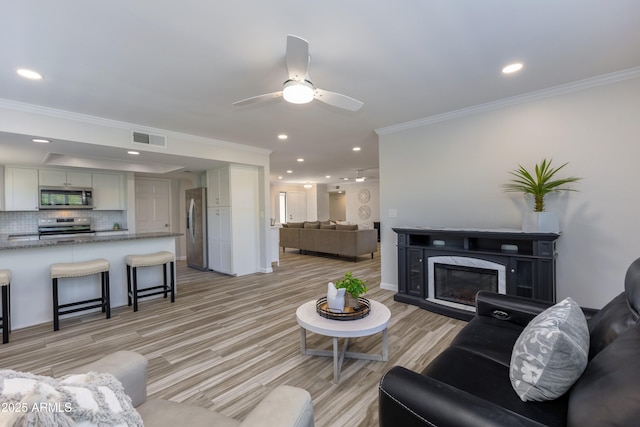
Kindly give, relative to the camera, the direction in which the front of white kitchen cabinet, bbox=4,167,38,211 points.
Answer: facing the viewer

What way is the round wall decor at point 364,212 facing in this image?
toward the camera

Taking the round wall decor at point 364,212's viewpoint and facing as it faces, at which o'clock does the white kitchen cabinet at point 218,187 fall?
The white kitchen cabinet is roughly at 1 o'clock from the round wall decor.

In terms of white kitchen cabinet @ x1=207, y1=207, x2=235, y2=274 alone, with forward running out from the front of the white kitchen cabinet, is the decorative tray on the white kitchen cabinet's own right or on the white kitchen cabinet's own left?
on the white kitchen cabinet's own left

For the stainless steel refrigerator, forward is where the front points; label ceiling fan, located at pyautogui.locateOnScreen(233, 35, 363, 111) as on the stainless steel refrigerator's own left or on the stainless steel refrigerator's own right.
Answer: on the stainless steel refrigerator's own left

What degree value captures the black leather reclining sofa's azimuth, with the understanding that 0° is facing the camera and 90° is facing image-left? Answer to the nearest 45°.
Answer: approximately 90°

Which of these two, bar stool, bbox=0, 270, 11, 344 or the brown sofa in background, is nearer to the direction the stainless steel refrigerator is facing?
the bar stool

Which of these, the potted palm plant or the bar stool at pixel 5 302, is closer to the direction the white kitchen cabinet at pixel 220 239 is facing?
the bar stool

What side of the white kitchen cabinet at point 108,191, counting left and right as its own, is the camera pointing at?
front

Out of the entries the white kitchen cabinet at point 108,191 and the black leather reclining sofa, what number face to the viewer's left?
1

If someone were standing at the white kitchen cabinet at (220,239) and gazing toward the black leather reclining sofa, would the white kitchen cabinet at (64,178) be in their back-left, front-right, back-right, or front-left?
back-right

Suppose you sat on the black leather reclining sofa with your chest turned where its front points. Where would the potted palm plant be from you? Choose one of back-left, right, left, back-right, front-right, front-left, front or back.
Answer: right

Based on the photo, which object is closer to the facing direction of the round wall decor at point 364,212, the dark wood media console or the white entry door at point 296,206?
the dark wood media console

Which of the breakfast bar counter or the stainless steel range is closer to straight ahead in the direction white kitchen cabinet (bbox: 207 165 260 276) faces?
the breakfast bar counter

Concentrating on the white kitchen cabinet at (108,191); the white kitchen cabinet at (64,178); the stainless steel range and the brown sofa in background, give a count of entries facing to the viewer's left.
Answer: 0

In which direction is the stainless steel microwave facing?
toward the camera
